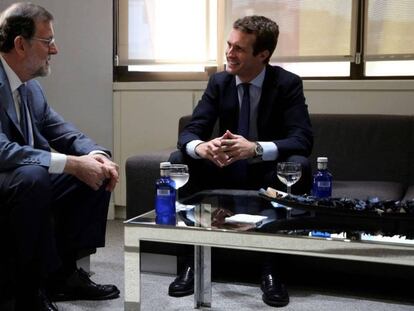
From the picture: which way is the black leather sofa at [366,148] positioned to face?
toward the camera

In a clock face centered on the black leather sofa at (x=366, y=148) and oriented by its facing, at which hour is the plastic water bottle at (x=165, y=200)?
The plastic water bottle is roughly at 1 o'clock from the black leather sofa.

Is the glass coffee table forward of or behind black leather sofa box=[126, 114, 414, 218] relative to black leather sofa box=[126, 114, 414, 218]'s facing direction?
forward

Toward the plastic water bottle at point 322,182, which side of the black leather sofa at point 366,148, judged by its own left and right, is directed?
front

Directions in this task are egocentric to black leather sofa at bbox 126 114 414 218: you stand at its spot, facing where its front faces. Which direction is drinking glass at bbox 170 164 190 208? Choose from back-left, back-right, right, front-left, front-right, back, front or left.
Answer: front-right

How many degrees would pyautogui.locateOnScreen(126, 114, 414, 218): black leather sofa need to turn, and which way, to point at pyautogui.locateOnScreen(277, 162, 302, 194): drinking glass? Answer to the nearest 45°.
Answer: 0° — it already faces it

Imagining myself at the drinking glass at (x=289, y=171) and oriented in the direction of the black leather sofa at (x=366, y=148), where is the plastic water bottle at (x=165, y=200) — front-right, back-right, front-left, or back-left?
back-left
